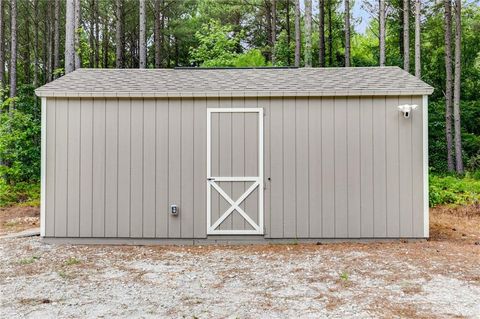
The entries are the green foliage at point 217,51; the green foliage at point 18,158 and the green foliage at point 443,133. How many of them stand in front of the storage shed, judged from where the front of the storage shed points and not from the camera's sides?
0

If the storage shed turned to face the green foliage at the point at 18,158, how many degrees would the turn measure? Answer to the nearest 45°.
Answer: approximately 135° to its right

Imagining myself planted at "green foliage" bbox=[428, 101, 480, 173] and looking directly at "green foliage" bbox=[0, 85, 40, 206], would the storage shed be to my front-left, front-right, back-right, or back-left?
front-left

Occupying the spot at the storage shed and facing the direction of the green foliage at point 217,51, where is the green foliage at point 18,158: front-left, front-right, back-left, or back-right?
front-left

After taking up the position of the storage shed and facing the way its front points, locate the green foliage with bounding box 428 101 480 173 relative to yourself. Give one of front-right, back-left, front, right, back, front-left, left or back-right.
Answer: back-left

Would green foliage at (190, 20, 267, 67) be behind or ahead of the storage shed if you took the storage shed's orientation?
behind

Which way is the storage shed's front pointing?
toward the camera

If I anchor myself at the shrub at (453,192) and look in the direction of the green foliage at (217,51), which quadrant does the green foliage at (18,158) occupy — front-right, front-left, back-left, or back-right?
front-left

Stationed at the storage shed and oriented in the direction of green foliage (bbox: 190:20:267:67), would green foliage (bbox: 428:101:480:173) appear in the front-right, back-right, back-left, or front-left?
front-right

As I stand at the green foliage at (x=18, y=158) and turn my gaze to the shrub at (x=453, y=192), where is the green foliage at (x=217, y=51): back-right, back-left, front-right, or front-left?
front-left
